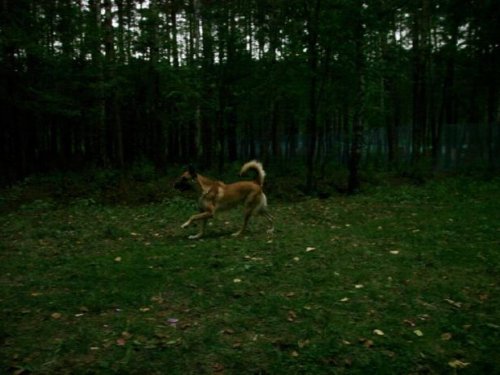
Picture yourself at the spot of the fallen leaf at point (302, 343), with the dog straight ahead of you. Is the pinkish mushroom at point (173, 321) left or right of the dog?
left

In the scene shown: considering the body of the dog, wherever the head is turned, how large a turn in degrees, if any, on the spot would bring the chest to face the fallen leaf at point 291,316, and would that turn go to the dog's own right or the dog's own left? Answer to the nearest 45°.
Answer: approximately 90° to the dog's own left

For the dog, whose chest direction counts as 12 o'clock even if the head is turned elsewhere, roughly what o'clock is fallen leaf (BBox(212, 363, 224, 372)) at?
The fallen leaf is roughly at 9 o'clock from the dog.

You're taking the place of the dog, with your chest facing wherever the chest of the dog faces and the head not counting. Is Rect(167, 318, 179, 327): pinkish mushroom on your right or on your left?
on your left

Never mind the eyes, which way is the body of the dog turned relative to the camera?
to the viewer's left

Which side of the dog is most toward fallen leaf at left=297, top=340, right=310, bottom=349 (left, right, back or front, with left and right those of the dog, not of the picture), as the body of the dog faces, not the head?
left

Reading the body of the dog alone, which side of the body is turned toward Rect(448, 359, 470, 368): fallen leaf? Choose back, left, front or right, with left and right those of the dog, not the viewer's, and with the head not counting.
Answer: left
